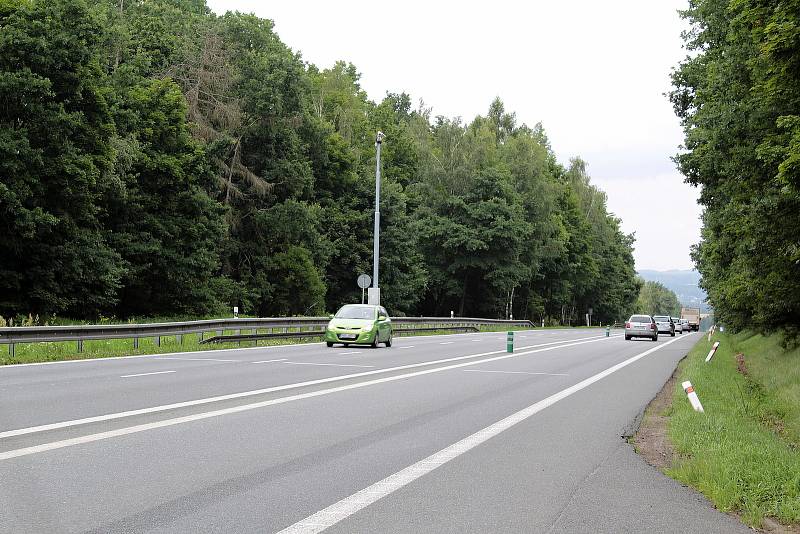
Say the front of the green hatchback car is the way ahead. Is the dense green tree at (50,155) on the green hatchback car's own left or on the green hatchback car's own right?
on the green hatchback car's own right

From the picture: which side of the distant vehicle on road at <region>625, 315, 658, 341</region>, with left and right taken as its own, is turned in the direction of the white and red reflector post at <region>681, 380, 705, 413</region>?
back

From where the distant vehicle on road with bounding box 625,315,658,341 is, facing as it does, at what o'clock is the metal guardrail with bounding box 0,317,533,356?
The metal guardrail is roughly at 7 o'clock from the distant vehicle on road.

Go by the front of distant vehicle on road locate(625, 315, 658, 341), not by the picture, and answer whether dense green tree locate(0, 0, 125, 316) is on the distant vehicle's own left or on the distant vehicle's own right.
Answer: on the distant vehicle's own left

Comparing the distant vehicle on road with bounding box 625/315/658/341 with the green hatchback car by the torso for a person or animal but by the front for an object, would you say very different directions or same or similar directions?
very different directions

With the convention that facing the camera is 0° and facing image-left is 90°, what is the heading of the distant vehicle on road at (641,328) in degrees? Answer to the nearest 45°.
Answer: approximately 180°

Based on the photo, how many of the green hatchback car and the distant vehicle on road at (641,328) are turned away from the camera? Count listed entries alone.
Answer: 1

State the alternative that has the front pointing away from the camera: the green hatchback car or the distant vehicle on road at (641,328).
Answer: the distant vehicle on road

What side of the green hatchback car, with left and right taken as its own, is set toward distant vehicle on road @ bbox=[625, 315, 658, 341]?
back

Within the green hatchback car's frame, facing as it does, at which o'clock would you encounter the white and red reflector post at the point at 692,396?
The white and red reflector post is roughly at 10 o'clock from the green hatchback car.
